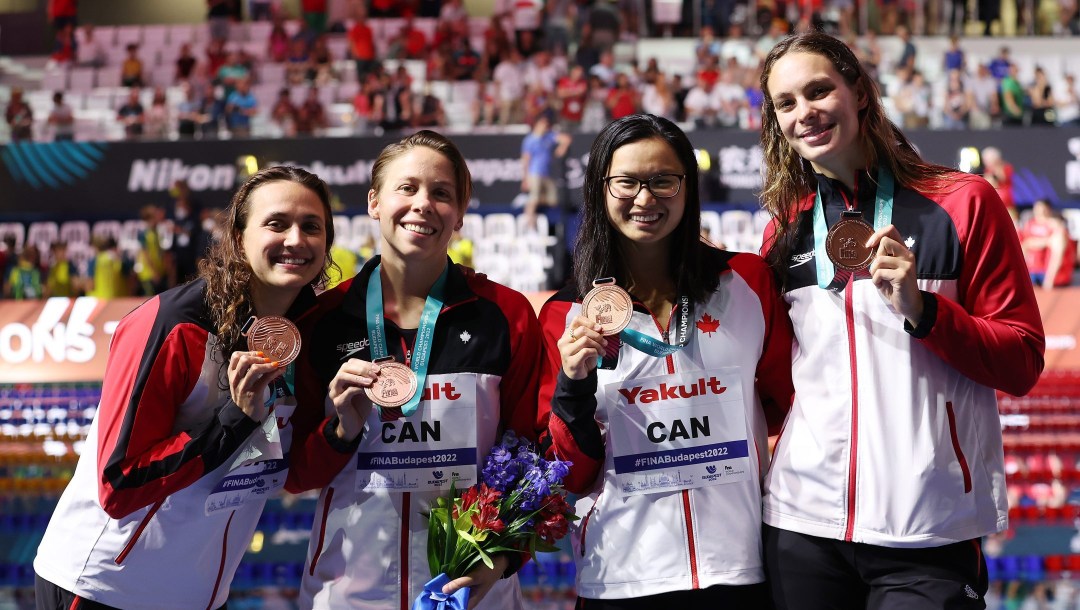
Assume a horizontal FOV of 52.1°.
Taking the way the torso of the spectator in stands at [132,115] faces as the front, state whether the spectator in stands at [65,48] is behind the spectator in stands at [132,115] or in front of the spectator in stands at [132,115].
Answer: behind

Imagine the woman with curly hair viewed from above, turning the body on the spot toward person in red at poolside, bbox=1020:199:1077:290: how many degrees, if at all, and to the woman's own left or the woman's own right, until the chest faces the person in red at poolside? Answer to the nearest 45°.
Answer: approximately 90° to the woman's own left

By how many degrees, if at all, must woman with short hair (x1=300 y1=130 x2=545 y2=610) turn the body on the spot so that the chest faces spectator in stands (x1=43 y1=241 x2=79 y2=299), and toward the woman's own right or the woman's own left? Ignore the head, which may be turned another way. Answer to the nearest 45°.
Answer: approximately 180°

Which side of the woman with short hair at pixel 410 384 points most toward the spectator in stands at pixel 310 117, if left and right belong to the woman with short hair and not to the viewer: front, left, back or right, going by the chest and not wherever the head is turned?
back

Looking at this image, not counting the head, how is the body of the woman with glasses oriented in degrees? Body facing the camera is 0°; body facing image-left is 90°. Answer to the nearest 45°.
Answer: approximately 0°

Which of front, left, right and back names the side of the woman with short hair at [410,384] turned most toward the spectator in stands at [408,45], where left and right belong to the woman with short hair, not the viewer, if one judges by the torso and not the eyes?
back

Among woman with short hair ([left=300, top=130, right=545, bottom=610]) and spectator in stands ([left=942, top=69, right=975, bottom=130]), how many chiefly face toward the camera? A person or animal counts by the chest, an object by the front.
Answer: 2

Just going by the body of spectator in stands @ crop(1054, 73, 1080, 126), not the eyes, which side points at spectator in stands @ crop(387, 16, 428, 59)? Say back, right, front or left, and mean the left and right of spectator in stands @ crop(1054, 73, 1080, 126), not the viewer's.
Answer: right

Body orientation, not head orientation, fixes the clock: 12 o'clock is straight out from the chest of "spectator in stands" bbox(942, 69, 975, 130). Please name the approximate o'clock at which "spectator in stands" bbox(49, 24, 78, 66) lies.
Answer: "spectator in stands" bbox(49, 24, 78, 66) is roughly at 3 o'clock from "spectator in stands" bbox(942, 69, 975, 130).

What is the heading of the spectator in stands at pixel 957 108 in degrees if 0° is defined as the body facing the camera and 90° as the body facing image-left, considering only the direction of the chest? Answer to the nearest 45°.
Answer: approximately 0°
